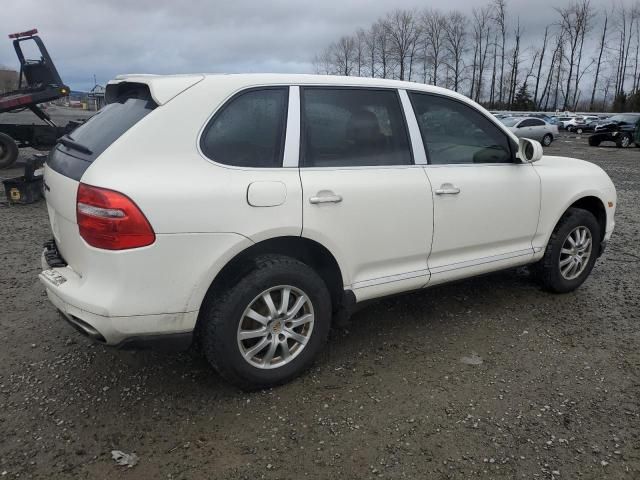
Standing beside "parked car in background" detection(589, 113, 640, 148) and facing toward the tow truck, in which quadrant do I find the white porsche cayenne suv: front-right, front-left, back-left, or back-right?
front-left

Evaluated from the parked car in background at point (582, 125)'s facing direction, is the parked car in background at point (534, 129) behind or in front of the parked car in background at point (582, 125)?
in front

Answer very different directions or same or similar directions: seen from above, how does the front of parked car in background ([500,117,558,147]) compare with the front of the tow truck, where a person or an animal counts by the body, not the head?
same or similar directions

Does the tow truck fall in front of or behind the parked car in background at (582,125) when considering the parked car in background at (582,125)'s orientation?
in front

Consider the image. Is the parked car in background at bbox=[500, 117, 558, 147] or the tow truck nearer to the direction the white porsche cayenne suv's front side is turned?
the parked car in background

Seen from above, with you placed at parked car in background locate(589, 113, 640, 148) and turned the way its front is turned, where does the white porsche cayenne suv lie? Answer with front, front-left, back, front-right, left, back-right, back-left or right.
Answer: front-left

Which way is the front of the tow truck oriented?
to the viewer's left

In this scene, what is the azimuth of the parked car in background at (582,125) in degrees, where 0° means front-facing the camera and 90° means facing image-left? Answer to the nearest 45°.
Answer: approximately 45°
